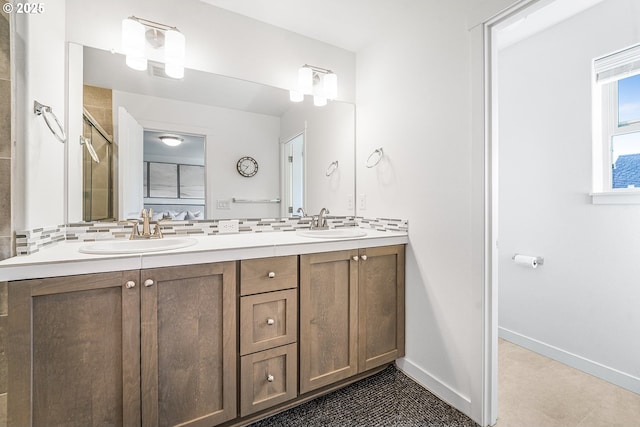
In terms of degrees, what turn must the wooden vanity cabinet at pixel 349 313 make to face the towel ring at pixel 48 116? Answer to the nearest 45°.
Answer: approximately 90° to its right

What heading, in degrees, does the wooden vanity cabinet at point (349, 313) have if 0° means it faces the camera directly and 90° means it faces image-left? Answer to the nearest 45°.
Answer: approximately 315°

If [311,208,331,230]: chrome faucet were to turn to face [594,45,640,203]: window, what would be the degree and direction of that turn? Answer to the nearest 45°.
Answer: approximately 45° to its left

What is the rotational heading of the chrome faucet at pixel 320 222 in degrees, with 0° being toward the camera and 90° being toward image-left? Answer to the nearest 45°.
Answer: approximately 315°

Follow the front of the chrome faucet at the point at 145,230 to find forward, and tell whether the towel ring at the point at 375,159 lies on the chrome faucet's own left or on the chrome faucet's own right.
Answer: on the chrome faucet's own left

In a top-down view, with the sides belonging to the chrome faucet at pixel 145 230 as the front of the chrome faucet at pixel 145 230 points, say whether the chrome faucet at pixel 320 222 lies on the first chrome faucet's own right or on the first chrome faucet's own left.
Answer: on the first chrome faucet's own left

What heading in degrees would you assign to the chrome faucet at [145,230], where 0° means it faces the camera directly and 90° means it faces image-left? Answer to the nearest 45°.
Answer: approximately 0°

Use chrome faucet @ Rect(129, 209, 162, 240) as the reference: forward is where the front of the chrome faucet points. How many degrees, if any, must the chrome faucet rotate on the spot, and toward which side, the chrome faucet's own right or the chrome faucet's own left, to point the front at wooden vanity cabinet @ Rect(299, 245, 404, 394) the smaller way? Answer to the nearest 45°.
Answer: approximately 45° to the chrome faucet's own left
